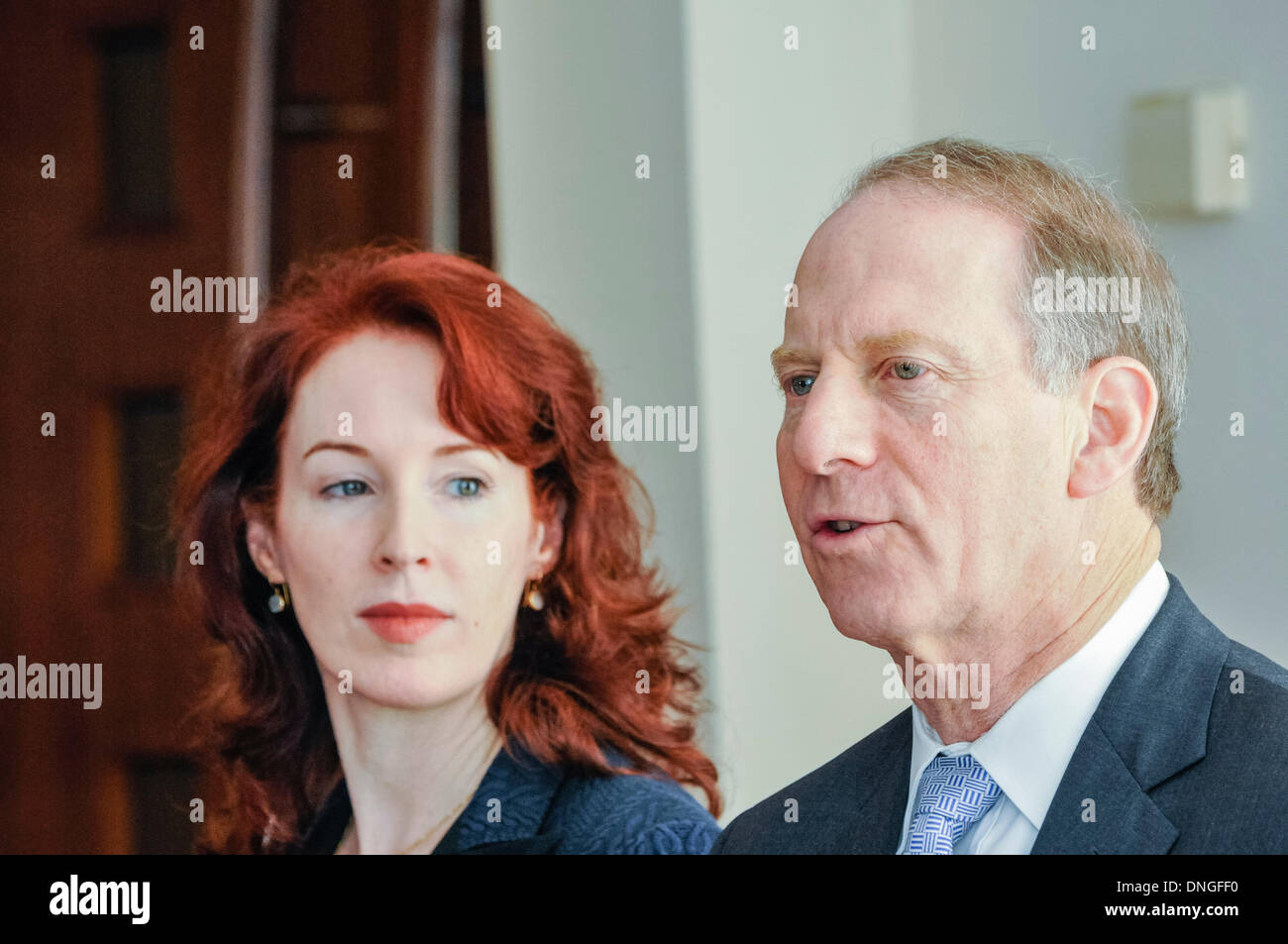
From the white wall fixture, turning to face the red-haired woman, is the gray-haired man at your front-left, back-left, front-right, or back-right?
front-left

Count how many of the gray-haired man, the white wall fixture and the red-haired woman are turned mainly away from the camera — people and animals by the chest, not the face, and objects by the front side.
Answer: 0

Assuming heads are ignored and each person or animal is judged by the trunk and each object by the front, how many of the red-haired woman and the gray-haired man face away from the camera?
0

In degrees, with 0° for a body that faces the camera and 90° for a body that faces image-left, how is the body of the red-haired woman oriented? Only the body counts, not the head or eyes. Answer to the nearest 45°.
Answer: approximately 45°

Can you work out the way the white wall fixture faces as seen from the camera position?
facing the viewer and to the right of the viewer

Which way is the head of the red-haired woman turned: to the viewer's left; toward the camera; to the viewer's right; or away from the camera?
toward the camera

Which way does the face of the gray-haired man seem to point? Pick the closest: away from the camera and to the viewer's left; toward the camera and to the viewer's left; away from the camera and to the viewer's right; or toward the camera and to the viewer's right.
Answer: toward the camera and to the viewer's left

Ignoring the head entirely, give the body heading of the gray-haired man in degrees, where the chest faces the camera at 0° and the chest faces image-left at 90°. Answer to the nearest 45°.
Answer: approximately 45°

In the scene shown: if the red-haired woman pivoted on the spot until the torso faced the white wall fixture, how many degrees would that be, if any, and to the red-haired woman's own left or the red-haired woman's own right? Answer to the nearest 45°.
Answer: approximately 135° to the red-haired woman's own left
